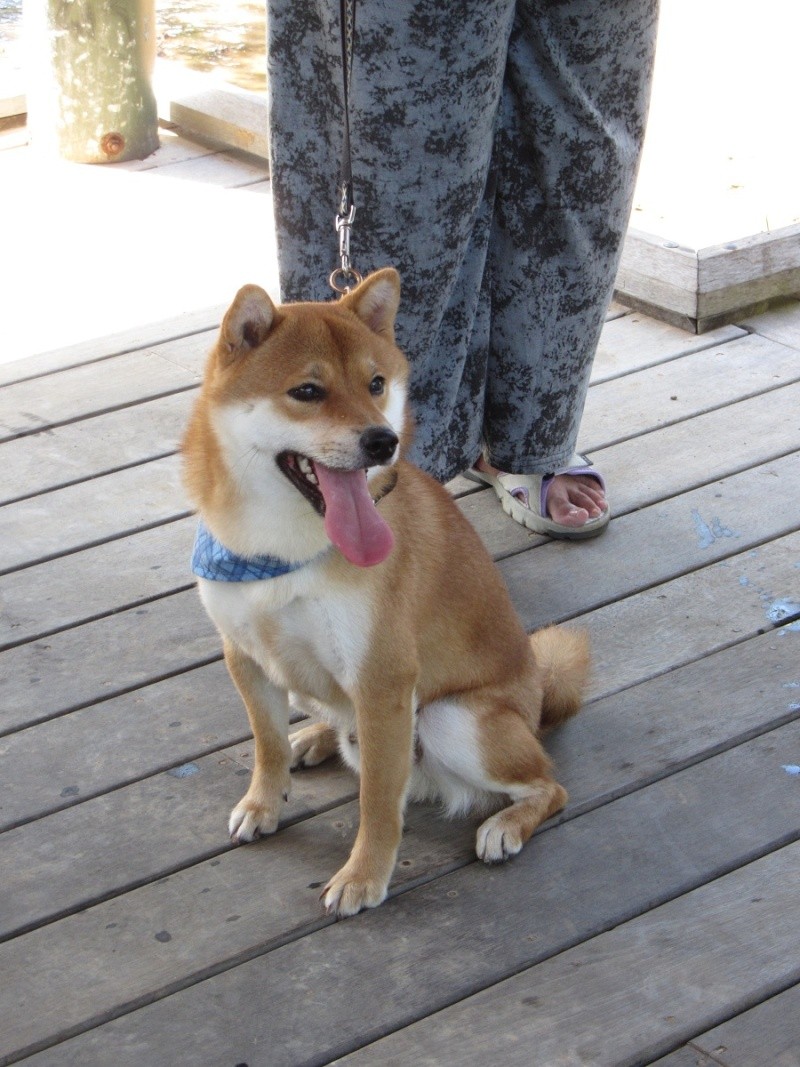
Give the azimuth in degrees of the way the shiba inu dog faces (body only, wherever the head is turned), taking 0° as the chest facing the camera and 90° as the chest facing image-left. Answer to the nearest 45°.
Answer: approximately 45°
